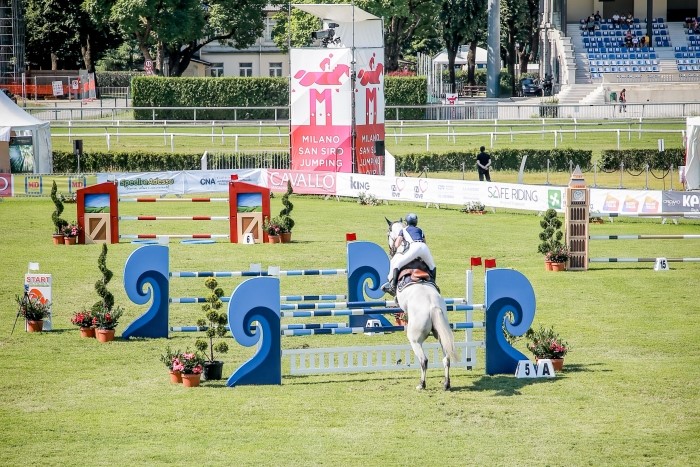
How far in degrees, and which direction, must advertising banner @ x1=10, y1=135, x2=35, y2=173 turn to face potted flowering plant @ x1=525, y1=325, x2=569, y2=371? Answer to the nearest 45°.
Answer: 0° — it already faces it

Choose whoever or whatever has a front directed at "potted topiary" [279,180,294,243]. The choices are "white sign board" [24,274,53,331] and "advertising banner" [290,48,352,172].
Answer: the advertising banner

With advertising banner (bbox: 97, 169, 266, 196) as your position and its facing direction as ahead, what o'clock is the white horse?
The white horse is roughly at 12 o'clock from the advertising banner.

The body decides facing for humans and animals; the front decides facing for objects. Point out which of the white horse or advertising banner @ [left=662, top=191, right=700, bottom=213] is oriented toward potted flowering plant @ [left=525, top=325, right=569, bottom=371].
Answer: the advertising banner

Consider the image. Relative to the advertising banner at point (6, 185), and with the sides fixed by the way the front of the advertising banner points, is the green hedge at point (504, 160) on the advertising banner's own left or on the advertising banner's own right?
on the advertising banner's own left

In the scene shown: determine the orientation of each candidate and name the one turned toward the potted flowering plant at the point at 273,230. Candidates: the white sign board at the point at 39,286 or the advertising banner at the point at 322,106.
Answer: the advertising banner

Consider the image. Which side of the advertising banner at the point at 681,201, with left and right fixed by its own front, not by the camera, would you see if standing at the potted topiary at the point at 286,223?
right
